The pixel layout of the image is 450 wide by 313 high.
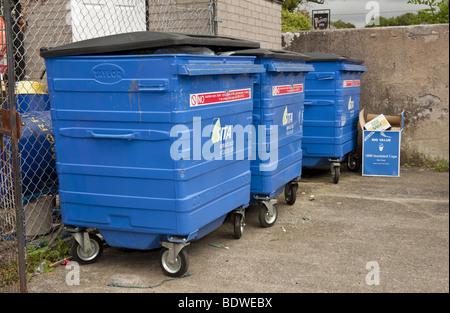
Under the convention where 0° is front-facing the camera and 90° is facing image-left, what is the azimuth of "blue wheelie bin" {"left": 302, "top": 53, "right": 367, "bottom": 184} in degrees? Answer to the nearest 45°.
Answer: approximately 315°

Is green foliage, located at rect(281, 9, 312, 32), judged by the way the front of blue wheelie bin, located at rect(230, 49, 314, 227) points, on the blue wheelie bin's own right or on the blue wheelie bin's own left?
on the blue wheelie bin's own left

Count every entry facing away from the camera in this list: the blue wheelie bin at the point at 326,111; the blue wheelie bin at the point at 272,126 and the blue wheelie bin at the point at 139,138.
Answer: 0

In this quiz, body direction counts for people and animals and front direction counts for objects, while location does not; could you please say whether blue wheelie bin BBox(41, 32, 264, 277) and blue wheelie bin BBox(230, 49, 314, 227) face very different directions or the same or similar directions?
same or similar directions

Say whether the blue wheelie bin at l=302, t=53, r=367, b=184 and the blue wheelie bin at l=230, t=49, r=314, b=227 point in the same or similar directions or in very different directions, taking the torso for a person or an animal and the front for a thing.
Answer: same or similar directions

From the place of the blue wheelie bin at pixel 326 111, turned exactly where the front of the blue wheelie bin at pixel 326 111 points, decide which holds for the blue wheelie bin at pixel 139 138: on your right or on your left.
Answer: on your right

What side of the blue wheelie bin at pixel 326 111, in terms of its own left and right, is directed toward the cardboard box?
left

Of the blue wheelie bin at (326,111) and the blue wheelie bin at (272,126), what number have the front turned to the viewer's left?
0

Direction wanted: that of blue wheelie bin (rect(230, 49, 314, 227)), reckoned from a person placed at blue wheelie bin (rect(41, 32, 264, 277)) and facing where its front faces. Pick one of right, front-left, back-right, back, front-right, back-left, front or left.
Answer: left

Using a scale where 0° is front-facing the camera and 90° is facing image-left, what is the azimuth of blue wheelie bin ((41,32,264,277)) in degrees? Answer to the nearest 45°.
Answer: approximately 315°

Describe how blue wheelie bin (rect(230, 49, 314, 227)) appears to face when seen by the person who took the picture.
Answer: facing the viewer and to the right of the viewer

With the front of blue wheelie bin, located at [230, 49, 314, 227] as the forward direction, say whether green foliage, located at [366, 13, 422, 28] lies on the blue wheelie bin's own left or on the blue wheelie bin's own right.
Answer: on the blue wheelie bin's own left

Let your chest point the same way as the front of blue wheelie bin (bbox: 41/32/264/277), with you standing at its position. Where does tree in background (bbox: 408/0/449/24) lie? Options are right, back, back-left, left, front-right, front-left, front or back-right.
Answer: left
